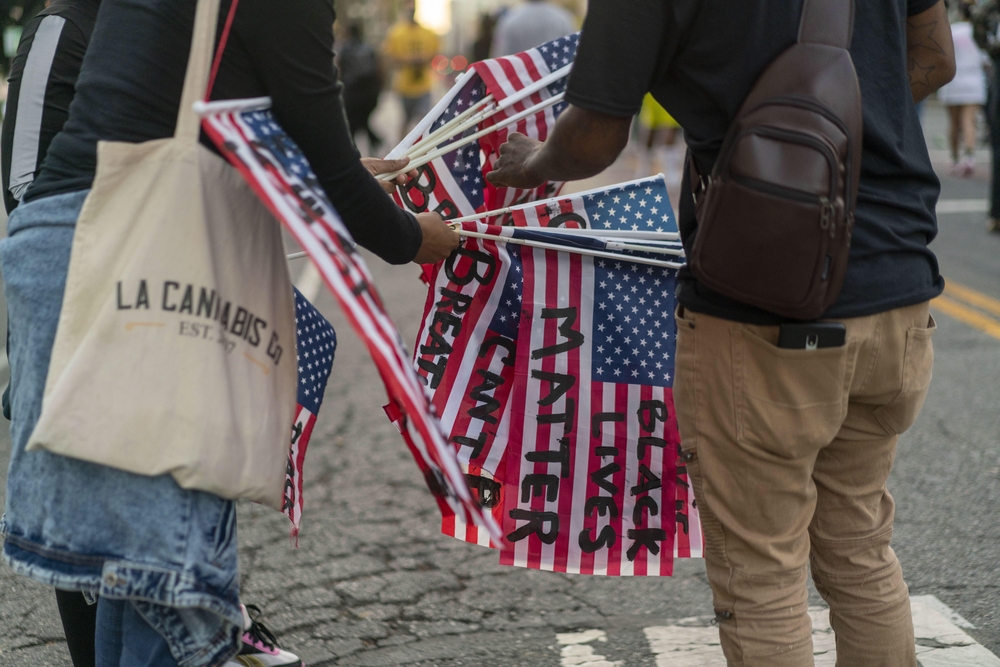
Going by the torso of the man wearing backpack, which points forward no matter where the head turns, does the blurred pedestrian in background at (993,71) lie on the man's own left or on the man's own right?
on the man's own right

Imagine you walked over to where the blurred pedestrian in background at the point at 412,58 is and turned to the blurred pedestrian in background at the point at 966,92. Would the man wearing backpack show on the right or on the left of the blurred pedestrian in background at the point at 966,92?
right

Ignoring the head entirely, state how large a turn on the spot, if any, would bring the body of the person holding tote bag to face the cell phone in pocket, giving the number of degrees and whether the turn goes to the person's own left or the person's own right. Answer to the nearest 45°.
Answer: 0° — they already face it

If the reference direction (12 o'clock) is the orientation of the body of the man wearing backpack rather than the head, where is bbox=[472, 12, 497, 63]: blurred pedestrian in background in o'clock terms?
The blurred pedestrian in background is roughly at 1 o'clock from the man wearing backpack.

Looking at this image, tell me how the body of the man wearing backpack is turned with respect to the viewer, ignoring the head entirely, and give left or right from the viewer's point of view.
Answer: facing away from the viewer and to the left of the viewer

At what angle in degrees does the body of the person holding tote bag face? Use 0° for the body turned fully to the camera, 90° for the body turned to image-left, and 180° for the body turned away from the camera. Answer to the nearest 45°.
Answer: approximately 270°

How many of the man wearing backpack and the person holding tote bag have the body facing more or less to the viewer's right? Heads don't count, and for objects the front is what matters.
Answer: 1

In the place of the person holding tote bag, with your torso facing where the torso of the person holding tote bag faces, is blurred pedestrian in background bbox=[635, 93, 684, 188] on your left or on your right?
on your left

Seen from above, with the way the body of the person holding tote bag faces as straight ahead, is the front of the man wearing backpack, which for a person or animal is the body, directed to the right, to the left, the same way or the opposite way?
to the left
